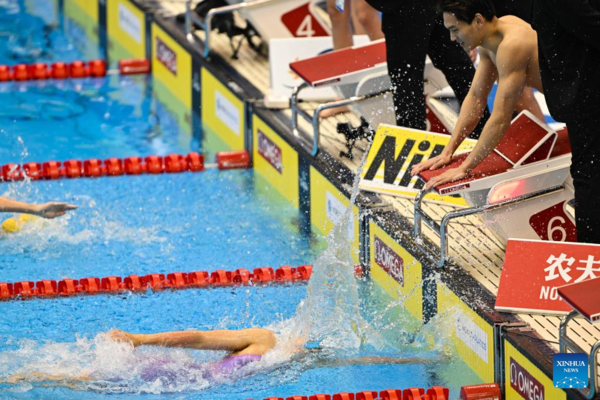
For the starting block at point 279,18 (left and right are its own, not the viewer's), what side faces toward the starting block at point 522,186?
left

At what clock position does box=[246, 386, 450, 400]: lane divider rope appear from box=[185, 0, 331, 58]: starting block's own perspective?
The lane divider rope is roughly at 9 o'clock from the starting block.

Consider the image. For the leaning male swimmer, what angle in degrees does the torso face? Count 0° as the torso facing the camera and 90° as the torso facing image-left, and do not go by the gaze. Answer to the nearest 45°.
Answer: approximately 90°

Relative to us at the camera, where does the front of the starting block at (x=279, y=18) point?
facing to the left of the viewer

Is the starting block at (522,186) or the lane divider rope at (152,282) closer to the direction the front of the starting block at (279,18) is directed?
the lane divider rope
